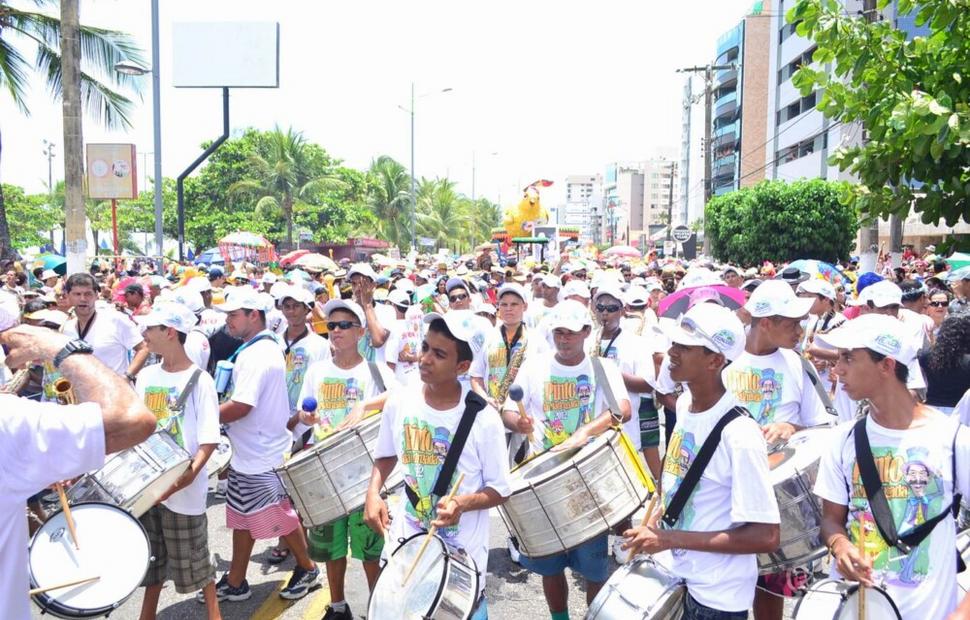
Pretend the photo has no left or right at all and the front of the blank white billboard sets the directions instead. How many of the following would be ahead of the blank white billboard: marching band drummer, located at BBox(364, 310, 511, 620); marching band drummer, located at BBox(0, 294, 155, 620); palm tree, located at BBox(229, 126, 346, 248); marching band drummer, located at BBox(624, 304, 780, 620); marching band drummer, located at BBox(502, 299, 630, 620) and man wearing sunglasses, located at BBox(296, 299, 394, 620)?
5

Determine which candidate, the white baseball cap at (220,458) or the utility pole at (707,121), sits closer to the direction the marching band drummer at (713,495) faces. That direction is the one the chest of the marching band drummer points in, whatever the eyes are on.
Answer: the white baseball cap

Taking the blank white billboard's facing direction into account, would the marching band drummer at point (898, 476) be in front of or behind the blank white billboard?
in front

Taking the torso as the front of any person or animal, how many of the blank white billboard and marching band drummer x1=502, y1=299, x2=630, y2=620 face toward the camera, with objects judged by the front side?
2

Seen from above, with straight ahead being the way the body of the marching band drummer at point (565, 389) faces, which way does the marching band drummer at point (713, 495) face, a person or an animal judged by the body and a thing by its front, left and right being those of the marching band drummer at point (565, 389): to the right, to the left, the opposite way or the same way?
to the right

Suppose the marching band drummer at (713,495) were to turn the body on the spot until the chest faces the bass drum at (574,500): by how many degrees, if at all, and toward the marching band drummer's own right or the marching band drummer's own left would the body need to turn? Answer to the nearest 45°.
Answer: approximately 45° to the marching band drummer's own right

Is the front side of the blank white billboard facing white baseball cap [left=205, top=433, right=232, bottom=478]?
yes

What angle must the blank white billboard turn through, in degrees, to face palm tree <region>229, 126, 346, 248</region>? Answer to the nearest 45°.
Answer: approximately 180°

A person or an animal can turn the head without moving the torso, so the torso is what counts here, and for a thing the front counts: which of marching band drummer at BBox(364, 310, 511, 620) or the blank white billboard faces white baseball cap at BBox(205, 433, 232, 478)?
the blank white billboard

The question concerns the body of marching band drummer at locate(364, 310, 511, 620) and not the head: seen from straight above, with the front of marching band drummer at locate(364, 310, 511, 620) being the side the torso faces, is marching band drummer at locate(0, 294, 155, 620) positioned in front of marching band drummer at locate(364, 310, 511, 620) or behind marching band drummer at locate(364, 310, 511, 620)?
in front

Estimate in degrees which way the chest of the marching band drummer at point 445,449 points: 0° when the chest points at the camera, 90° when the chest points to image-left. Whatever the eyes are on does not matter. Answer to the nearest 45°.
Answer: approximately 45°

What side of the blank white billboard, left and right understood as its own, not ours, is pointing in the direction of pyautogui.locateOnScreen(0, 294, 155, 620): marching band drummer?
front
